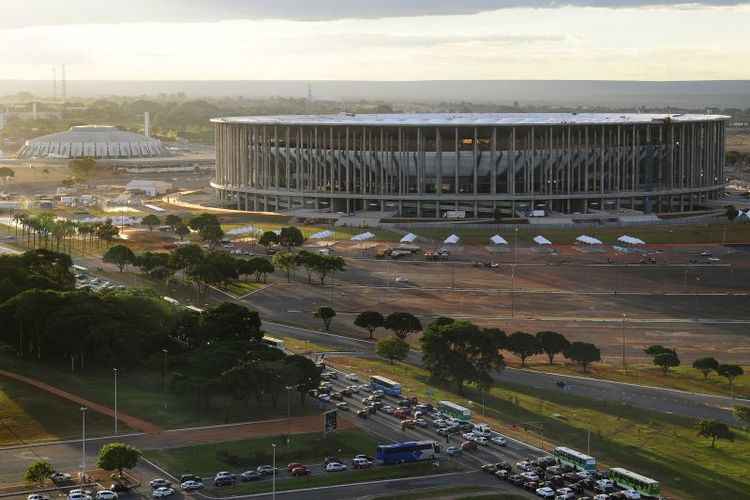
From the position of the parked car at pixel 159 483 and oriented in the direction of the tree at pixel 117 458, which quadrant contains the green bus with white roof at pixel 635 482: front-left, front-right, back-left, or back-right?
back-right

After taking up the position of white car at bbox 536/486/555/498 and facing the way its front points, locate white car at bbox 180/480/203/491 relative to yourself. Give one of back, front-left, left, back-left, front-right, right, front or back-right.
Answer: front-left

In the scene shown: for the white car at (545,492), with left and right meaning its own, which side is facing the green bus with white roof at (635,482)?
right

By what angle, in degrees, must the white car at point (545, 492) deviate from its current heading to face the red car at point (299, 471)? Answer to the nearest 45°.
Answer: approximately 45° to its left

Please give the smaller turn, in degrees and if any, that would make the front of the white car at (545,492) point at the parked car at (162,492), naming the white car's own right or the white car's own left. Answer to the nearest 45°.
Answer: approximately 45° to the white car's own left

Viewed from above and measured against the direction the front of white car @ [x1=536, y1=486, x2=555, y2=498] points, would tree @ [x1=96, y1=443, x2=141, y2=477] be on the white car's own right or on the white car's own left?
on the white car's own left
